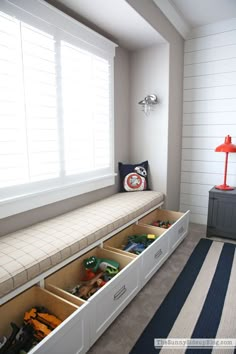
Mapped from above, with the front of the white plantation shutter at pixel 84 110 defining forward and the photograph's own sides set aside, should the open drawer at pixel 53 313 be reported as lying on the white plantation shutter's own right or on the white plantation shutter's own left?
on the white plantation shutter's own right

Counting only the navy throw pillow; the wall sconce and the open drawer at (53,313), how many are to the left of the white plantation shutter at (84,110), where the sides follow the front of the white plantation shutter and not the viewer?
2

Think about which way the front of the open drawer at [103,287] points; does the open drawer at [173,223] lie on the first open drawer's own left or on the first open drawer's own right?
on the first open drawer's own left

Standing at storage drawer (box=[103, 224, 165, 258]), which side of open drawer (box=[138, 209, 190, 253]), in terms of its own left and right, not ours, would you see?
right

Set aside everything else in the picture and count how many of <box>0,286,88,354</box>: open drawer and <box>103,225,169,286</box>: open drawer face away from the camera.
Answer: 0

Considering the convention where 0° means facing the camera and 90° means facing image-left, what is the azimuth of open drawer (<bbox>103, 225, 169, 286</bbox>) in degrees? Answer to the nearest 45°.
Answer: approximately 315°

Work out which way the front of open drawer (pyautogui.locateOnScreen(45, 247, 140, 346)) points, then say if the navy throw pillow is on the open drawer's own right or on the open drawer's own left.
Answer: on the open drawer's own left
